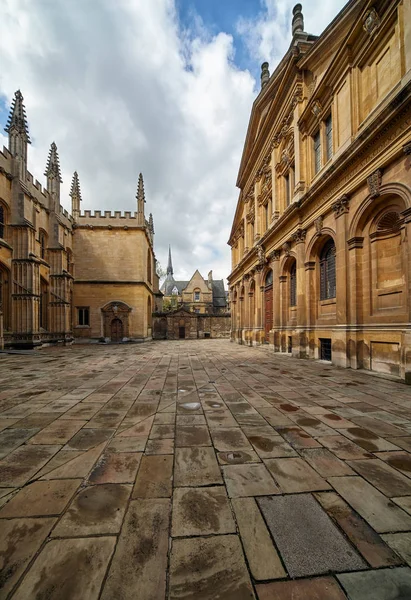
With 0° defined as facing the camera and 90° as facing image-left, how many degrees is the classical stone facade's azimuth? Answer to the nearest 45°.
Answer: approximately 45°
